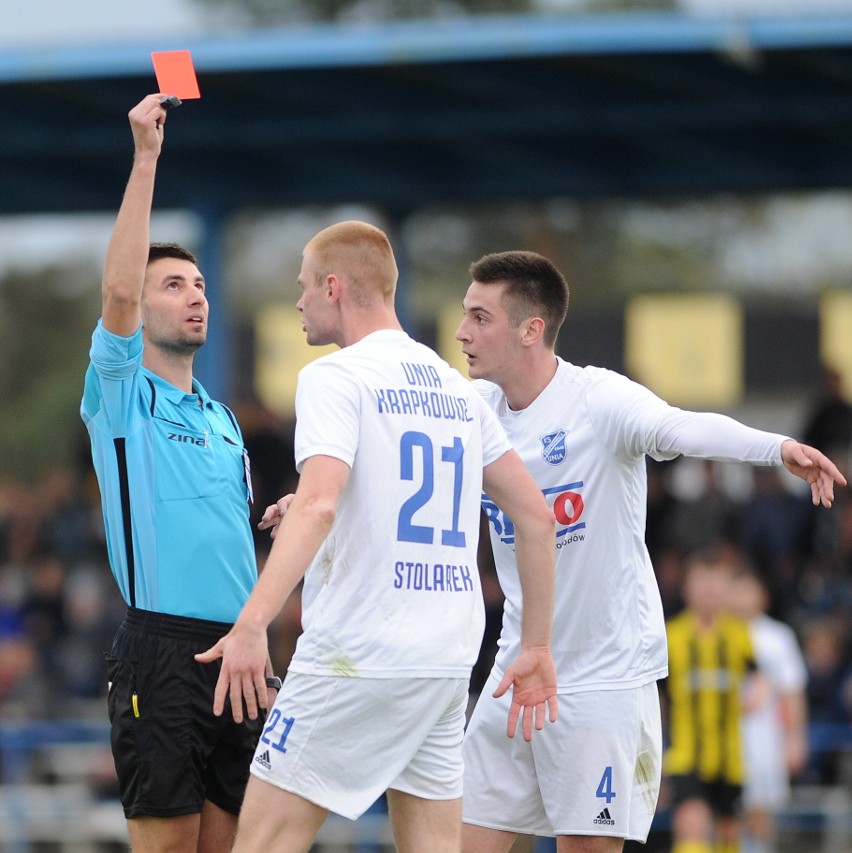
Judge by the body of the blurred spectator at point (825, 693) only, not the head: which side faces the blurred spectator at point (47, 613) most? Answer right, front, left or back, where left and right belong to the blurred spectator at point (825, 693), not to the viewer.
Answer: right

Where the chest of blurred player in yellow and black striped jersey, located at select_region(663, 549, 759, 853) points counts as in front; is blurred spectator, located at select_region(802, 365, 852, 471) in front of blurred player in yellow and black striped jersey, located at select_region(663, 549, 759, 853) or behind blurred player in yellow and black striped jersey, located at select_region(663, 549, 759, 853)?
behind

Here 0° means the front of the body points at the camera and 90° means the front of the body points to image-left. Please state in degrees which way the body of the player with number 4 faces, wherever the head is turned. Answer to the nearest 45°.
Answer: approximately 45°

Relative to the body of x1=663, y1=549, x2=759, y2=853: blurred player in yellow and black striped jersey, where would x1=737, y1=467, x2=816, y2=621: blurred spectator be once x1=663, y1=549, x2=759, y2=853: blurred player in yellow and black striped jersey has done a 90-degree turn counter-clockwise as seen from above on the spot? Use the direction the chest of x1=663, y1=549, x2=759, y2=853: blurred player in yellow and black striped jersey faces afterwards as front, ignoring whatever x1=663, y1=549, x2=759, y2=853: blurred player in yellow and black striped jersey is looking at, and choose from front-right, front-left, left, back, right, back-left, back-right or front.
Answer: left

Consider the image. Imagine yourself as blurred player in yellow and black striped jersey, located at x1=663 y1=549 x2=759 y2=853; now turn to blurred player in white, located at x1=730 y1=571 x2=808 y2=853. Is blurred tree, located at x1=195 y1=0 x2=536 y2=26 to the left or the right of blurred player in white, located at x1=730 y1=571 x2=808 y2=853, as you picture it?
left

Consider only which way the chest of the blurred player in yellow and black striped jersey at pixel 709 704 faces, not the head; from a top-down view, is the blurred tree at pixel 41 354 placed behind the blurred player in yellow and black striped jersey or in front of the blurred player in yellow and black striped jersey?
behind

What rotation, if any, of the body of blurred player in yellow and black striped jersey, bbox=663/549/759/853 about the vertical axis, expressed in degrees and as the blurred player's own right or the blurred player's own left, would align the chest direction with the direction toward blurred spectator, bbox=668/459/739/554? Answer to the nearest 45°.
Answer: approximately 180°

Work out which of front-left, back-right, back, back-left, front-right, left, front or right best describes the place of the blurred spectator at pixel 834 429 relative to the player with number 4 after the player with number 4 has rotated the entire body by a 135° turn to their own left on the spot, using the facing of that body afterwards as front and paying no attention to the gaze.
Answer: left

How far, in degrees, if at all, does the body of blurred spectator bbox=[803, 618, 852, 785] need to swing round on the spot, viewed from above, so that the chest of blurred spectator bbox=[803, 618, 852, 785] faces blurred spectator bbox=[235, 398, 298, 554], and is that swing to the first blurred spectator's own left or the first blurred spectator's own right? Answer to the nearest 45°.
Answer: approximately 90° to the first blurred spectator's own right

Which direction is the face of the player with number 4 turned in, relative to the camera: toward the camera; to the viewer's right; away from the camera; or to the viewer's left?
to the viewer's left

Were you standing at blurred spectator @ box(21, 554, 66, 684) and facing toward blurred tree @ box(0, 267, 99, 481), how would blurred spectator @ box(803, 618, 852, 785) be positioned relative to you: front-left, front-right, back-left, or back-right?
back-right

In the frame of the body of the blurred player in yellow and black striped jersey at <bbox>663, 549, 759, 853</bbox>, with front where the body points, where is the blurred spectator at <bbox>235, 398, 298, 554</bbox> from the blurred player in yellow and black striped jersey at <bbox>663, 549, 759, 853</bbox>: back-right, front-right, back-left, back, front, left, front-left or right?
back-right

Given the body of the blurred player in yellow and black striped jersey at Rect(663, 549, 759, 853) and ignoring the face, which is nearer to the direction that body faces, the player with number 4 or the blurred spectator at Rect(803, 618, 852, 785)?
the player with number 4
